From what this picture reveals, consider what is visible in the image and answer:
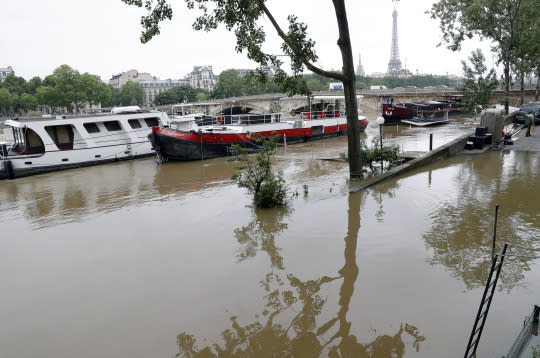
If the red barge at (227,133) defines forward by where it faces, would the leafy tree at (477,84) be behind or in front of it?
behind

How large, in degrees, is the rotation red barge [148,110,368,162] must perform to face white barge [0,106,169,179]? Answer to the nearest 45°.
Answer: approximately 45° to its right

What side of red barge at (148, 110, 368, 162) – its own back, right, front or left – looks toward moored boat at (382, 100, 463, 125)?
back

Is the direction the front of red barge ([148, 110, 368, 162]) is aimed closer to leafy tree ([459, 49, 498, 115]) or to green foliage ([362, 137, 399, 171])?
the green foliage

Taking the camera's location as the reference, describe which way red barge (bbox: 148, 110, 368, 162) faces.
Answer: facing the viewer and to the left of the viewer

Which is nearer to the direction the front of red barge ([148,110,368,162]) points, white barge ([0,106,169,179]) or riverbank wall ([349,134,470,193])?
the white barge

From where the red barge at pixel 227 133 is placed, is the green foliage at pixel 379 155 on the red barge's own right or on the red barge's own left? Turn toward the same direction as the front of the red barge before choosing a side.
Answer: on the red barge's own left

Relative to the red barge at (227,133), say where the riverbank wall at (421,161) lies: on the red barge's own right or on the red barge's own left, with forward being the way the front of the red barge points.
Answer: on the red barge's own left

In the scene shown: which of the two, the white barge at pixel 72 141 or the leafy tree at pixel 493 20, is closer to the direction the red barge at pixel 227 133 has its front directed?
the white barge
